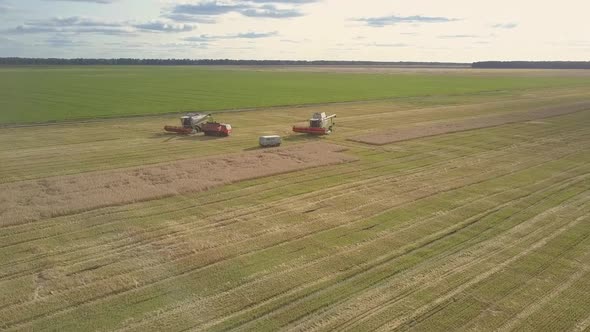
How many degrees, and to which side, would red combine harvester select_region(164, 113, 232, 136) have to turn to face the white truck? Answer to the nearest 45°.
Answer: approximately 90° to its left

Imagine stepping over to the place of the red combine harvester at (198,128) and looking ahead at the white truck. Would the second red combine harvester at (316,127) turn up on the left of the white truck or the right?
left

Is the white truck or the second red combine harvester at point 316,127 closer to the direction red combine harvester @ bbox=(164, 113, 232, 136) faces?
the white truck

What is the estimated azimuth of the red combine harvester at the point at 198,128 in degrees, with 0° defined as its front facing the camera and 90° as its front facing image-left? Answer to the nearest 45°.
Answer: approximately 45°
